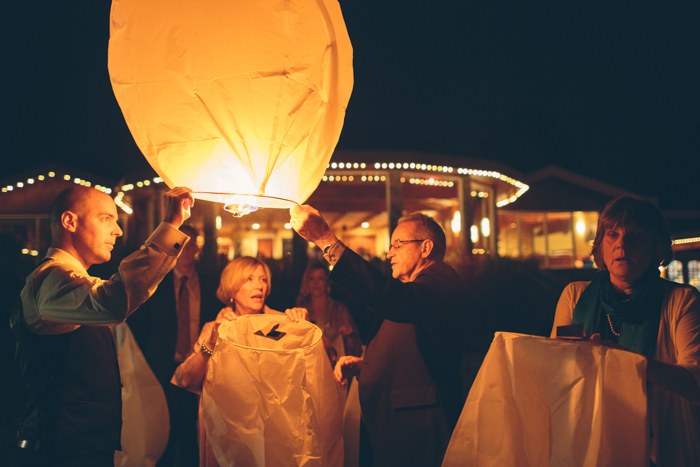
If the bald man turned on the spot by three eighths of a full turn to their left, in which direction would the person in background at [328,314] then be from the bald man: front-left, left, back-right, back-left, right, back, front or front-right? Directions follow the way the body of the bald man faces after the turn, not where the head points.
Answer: right

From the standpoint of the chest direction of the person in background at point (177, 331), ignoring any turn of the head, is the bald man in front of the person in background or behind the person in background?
in front

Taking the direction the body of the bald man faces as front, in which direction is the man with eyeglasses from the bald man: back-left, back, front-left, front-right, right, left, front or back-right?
front

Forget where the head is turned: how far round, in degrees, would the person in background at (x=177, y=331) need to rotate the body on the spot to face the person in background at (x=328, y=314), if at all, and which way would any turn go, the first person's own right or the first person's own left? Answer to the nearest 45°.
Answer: approximately 90° to the first person's own left

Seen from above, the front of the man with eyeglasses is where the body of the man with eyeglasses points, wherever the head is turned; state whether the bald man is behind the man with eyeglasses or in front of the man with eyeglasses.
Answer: in front

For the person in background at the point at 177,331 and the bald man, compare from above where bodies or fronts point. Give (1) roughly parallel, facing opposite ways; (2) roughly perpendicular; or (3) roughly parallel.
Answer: roughly perpendicular

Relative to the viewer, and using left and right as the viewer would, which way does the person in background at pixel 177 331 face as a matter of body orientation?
facing the viewer

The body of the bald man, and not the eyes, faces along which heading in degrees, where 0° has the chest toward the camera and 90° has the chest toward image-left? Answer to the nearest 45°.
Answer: approximately 270°

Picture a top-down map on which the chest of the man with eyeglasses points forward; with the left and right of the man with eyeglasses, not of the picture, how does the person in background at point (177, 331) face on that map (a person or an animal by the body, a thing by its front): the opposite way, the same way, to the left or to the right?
to the left

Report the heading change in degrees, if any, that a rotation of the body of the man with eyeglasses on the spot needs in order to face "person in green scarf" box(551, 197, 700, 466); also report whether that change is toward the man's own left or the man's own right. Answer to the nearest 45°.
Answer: approximately 180°

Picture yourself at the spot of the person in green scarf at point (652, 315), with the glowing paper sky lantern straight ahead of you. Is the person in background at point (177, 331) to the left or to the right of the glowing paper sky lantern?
right

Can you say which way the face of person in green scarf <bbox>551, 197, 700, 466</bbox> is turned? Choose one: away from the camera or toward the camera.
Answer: toward the camera

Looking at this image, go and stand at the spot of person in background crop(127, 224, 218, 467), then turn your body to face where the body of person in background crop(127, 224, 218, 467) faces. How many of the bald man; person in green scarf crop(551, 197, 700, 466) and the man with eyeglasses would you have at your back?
0

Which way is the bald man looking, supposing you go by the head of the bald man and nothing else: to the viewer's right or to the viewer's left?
to the viewer's right

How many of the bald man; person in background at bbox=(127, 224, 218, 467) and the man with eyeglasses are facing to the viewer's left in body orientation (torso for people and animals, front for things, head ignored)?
1

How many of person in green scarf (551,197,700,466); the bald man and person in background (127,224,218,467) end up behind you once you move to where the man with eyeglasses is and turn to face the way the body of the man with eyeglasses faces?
1

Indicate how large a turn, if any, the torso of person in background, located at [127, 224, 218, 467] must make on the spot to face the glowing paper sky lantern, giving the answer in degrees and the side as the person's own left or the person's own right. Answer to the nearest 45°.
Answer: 0° — they already face it

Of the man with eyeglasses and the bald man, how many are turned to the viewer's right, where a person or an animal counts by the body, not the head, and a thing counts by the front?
1

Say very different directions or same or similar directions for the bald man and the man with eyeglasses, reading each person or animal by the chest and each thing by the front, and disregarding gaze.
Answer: very different directions

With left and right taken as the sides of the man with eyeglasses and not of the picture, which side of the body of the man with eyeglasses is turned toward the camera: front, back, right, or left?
left
